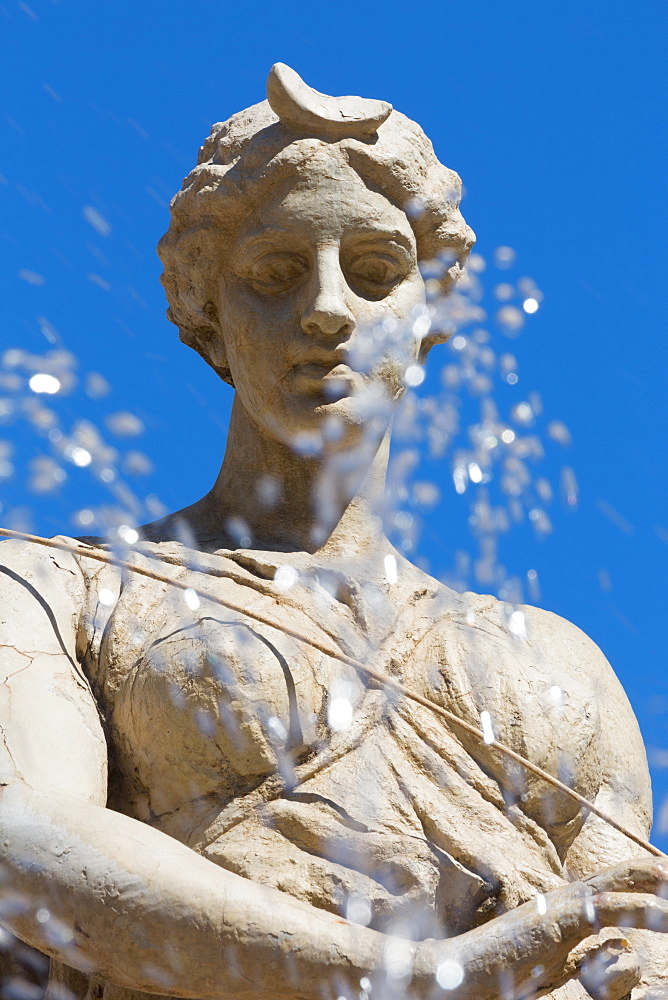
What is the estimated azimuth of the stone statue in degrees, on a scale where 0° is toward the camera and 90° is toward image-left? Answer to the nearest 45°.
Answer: approximately 0°
